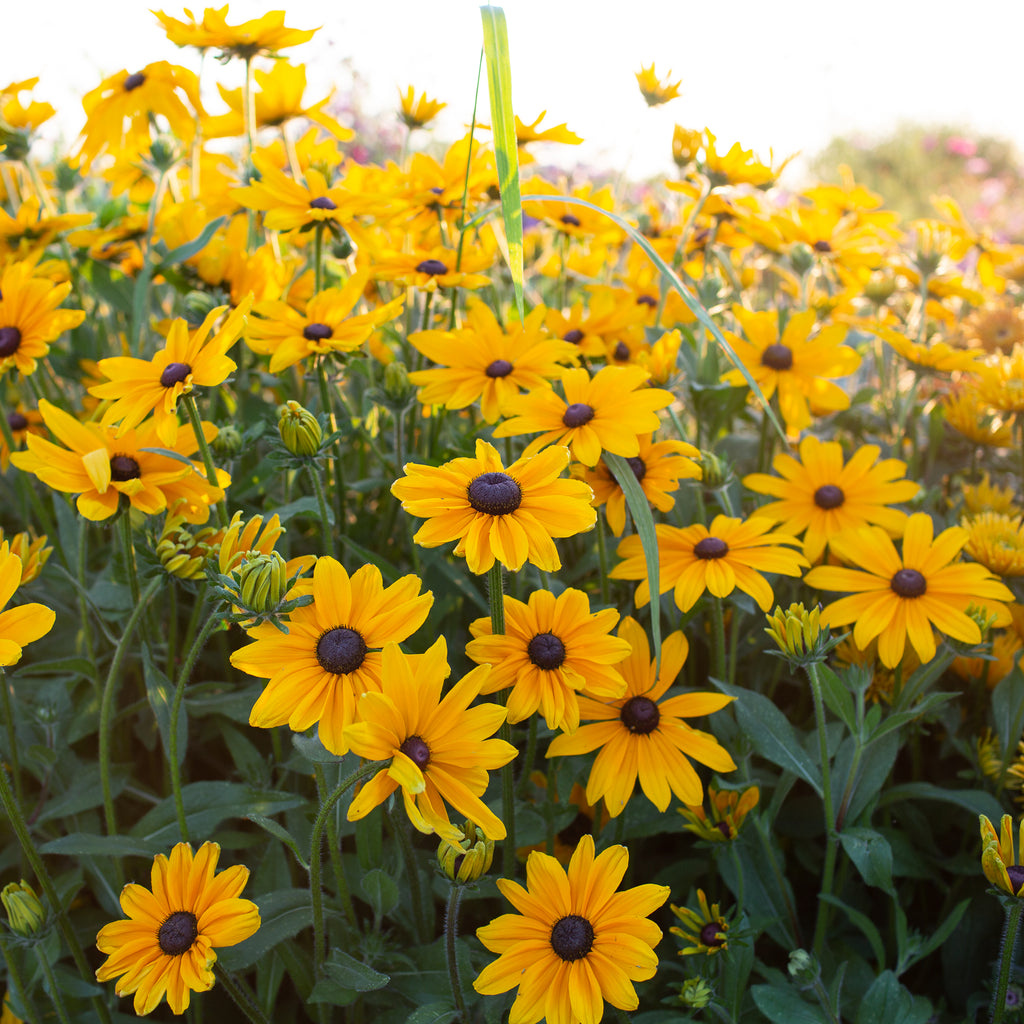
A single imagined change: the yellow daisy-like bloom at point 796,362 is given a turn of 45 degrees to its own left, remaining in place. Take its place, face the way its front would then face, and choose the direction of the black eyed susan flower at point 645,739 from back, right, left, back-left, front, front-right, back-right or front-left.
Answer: front-right

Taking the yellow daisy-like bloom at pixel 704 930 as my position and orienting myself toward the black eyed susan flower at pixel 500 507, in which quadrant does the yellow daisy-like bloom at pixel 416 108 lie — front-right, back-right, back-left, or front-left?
front-right

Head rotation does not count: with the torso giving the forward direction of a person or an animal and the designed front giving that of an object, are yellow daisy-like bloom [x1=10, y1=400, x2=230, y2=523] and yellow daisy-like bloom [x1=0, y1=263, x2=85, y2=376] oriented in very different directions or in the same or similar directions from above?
same or similar directions

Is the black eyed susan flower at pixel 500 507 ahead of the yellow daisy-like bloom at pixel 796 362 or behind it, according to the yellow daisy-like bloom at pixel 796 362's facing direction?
ahead

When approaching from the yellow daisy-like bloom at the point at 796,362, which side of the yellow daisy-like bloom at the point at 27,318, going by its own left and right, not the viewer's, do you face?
left

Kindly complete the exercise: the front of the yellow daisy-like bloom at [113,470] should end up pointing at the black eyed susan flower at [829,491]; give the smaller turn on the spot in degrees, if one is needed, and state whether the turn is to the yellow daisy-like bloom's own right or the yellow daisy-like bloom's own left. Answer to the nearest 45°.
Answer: approximately 90° to the yellow daisy-like bloom's own left

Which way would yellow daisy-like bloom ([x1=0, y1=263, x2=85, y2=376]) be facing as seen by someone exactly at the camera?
facing the viewer

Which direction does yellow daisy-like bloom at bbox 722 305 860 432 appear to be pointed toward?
toward the camera

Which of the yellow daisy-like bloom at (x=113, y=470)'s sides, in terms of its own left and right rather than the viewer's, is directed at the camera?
front

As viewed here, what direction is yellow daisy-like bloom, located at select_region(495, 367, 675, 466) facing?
toward the camera

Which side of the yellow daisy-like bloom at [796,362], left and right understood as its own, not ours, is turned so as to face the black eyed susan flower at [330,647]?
front
